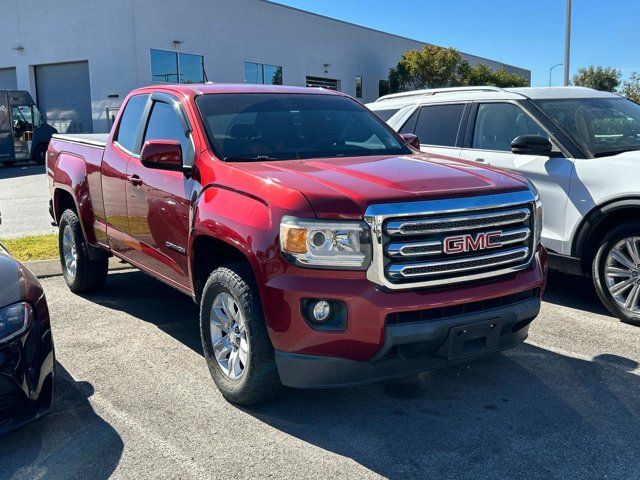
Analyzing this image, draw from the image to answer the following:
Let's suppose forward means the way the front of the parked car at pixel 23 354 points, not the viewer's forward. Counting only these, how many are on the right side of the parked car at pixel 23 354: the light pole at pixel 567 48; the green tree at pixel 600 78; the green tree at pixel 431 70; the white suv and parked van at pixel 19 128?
0

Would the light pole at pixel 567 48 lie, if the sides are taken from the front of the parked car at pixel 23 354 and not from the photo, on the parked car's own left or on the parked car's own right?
on the parked car's own left

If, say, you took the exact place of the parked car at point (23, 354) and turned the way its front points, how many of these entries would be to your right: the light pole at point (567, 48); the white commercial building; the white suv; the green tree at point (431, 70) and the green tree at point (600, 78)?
0

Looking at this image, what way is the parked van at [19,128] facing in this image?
to the viewer's right

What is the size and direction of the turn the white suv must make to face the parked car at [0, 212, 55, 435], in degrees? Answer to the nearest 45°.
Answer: approximately 90° to its right

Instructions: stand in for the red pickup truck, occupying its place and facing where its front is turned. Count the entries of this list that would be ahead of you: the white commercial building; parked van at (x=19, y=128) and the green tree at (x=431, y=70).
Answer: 0

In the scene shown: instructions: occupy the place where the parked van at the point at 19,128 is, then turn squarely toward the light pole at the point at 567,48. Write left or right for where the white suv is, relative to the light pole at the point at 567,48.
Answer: right

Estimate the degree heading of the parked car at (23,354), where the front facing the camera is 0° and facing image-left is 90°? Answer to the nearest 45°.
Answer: approximately 315°

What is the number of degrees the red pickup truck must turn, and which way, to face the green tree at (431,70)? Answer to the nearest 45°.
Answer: approximately 135° to its left

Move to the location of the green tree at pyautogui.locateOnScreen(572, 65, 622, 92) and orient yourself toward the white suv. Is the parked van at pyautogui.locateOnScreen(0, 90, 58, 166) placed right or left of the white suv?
right

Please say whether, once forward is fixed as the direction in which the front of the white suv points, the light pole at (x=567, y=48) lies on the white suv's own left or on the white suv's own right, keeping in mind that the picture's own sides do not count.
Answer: on the white suv's own left

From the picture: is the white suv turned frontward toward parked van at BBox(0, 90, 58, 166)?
no

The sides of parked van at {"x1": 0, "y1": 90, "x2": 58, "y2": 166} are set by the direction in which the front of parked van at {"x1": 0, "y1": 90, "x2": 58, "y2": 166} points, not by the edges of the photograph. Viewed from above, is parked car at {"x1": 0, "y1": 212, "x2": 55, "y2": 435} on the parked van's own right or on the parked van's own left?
on the parked van's own right

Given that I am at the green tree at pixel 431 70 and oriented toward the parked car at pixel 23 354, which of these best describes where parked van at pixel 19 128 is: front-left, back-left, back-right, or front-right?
front-right

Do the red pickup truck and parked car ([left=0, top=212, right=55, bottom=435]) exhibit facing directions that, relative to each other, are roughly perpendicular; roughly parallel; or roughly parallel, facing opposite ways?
roughly parallel
